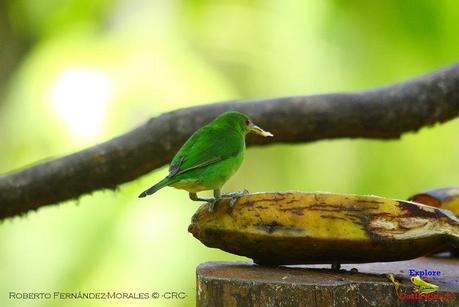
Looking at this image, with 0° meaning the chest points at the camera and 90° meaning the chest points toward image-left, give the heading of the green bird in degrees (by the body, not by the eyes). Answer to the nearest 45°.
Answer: approximately 270°
